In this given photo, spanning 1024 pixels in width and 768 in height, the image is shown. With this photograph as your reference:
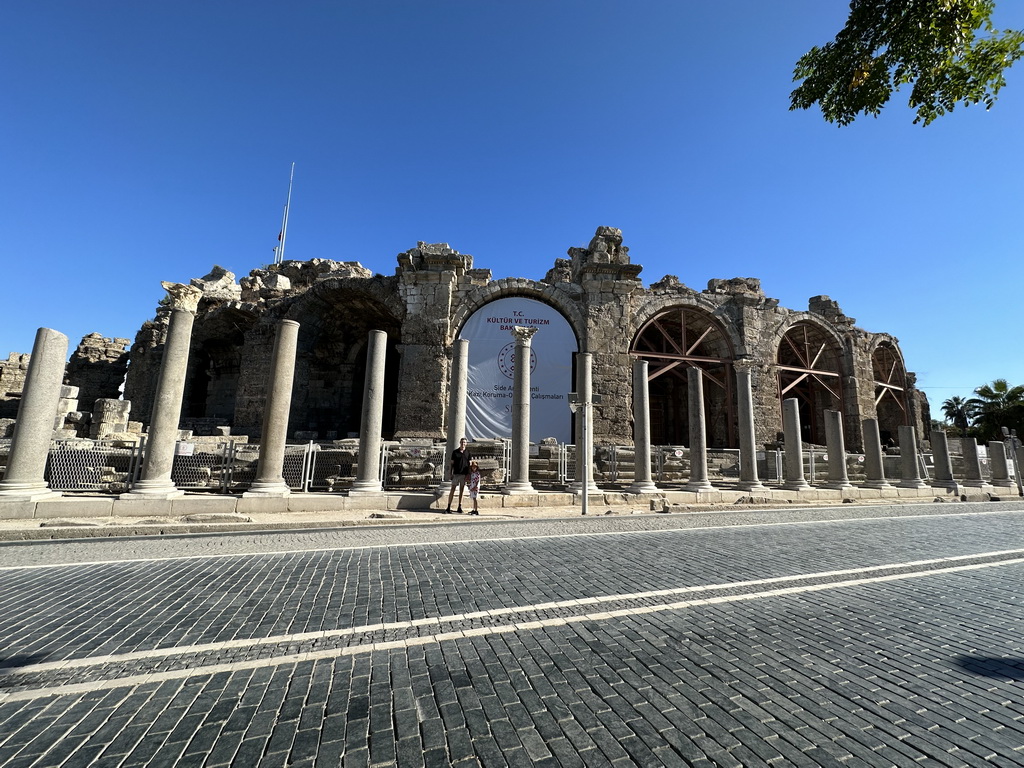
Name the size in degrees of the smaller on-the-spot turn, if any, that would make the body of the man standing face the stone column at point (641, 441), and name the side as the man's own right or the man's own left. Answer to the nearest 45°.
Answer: approximately 135° to the man's own left

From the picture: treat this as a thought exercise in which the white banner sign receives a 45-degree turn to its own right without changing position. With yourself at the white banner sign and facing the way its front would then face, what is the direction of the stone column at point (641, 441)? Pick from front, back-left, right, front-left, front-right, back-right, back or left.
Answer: left

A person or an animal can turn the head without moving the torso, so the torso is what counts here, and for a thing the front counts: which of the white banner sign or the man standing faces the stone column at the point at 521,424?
the white banner sign

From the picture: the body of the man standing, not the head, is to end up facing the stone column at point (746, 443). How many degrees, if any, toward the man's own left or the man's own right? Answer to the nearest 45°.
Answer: approximately 90° to the man's own left

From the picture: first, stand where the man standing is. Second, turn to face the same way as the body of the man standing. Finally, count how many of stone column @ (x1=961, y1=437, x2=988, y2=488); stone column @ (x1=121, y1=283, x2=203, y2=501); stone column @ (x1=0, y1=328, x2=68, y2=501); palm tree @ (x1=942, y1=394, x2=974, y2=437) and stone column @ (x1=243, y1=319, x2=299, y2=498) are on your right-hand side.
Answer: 3

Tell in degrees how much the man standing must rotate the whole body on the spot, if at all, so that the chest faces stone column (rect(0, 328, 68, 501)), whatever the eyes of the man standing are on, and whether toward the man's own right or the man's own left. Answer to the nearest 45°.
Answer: approximately 90° to the man's own right

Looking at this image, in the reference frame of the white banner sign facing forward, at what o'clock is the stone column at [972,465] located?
The stone column is roughly at 9 o'clock from the white banner sign.

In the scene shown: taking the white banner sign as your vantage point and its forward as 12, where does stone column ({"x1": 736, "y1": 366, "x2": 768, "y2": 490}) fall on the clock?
The stone column is roughly at 10 o'clock from the white banner sign.

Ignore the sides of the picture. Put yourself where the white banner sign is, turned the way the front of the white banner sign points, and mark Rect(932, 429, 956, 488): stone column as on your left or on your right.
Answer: on your left

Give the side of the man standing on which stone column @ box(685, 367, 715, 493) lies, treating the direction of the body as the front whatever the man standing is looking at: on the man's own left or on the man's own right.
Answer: on the man's own left

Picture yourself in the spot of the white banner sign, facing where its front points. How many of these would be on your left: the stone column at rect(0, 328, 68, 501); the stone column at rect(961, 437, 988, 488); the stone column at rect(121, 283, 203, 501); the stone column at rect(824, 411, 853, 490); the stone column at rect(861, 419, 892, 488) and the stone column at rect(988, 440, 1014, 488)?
4

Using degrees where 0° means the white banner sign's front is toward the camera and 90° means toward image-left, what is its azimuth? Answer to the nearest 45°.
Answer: approximately 0°

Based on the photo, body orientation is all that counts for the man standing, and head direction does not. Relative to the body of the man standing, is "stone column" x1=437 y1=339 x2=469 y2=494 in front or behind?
behind

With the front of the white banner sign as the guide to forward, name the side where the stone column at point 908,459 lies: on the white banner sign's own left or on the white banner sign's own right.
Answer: on the white banner sign's own left

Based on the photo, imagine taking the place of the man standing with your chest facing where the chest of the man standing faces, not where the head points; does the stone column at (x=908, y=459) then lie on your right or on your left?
on your left
